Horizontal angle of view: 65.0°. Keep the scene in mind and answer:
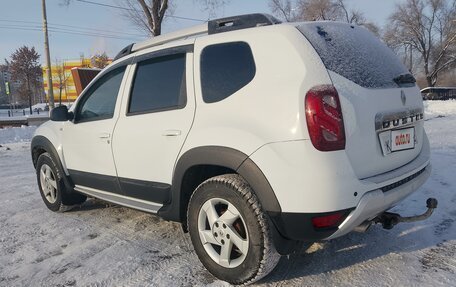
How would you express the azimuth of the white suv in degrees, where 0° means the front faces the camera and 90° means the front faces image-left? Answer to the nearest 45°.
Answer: approximately 135°

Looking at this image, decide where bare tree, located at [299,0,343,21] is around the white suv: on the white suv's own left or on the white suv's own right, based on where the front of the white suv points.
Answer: on the white suv's own right
